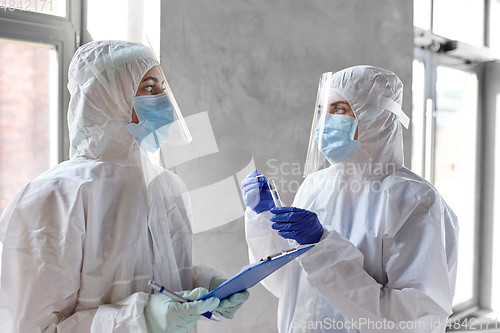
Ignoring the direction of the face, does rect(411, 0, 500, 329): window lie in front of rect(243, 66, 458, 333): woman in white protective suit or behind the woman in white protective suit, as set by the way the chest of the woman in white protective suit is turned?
behind

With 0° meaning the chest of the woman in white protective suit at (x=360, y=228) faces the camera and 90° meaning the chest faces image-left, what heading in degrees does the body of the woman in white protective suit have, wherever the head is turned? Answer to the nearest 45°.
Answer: approximately 45°

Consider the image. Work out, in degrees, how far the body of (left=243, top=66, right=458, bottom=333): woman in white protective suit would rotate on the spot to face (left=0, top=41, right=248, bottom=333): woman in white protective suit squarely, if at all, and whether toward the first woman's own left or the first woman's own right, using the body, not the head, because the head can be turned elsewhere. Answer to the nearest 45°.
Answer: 0° — they already face them

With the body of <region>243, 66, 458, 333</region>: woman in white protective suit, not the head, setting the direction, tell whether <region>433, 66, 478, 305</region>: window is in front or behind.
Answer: behind

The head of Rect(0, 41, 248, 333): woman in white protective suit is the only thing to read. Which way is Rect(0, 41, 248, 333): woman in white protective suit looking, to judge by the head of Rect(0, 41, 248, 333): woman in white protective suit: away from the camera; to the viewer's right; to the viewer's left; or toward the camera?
to the viewer's right

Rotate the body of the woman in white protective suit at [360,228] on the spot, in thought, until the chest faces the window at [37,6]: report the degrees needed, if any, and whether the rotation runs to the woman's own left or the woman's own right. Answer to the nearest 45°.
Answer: approximately 45° to the woman's own right
